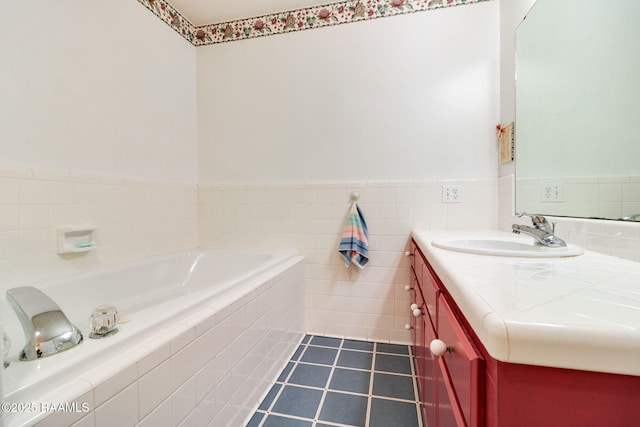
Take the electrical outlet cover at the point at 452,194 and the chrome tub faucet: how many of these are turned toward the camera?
1

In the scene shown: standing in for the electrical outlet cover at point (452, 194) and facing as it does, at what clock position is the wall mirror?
The wall mirror is roughly at 11 o'clock from the electrical outlet cover.

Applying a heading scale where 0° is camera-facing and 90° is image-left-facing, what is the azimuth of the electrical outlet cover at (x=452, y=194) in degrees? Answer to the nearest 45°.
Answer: approximately 0°

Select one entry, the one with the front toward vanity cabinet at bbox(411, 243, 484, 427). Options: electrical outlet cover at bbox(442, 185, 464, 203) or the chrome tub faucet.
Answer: the electrical outlet cover

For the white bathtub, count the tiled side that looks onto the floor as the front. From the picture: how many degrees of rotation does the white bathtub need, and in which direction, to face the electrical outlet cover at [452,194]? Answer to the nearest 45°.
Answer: approximately 45° to its left

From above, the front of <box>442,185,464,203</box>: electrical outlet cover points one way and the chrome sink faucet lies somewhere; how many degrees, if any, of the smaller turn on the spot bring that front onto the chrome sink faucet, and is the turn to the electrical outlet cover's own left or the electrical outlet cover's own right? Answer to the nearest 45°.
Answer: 0° — it already faces it

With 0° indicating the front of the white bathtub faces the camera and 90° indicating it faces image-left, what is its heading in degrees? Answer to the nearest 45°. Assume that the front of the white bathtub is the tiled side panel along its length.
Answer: approximately 315°

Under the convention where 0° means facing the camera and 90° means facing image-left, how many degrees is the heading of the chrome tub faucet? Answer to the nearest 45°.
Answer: approximately 135°
